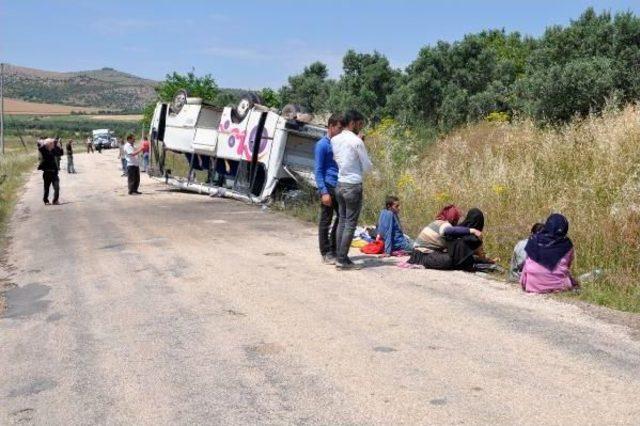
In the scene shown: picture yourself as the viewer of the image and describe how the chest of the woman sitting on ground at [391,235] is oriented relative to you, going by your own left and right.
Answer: facing to the right of the viewer

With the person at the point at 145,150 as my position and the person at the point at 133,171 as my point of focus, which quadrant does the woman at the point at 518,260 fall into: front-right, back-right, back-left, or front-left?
front-left

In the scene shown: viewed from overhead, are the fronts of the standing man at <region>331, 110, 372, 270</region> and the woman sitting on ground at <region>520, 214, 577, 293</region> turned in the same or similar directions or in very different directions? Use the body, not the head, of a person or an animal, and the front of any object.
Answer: same or similar directions

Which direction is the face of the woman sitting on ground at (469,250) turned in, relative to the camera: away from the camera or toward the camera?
away from the camera

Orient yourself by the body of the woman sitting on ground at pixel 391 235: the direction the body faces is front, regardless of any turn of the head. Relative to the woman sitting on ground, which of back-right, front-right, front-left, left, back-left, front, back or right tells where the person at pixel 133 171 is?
back-left
